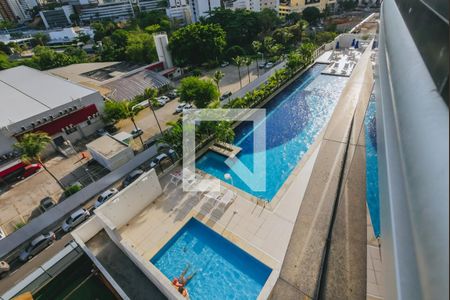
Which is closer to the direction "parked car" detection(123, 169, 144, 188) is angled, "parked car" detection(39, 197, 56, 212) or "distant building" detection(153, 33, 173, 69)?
the parked car

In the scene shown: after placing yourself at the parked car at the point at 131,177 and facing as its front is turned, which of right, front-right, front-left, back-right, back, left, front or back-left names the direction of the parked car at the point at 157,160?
back-left

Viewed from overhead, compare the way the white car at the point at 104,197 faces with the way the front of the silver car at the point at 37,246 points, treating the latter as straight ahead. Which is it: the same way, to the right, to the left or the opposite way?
the same way

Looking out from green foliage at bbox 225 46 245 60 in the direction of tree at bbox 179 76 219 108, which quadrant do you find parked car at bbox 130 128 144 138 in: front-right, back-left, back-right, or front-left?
front-right

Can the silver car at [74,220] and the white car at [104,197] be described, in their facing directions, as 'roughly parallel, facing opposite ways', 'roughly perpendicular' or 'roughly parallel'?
roughly parallel

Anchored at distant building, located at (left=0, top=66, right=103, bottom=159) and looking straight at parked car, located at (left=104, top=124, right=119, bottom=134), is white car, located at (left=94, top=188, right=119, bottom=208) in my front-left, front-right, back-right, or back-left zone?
front-right

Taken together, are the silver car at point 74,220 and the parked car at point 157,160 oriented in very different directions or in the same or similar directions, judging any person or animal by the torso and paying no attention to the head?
same or similar directions

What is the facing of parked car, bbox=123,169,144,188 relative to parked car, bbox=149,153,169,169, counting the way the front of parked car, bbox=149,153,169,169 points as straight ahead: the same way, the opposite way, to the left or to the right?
the same way

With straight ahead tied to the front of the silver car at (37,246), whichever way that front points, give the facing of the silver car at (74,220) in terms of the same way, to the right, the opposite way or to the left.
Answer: the same way

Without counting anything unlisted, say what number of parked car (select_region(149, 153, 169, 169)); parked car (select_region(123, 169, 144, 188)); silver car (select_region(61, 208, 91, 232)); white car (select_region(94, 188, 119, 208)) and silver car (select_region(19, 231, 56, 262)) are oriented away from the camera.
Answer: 0
